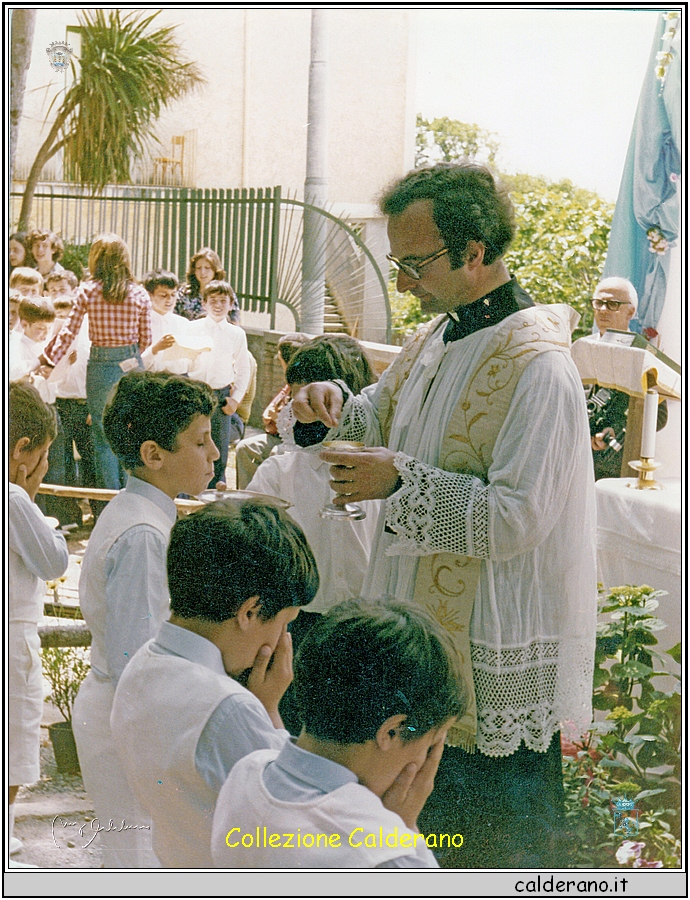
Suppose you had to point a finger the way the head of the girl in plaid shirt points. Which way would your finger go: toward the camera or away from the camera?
away from the camera

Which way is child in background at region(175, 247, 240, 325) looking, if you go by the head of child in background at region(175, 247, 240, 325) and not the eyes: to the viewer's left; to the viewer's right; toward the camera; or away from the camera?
toward the camera

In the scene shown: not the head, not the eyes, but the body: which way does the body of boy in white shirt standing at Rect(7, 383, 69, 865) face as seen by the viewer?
to the viewer's right

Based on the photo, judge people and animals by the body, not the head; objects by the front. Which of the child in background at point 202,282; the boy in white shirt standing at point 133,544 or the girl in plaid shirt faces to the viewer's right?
the boy in white shirt standing

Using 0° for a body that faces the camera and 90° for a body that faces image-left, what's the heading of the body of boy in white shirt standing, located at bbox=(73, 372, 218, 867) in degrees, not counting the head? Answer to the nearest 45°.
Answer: approximately 270°

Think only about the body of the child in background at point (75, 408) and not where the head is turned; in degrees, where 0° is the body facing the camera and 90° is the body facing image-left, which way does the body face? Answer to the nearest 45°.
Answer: approximately 0°

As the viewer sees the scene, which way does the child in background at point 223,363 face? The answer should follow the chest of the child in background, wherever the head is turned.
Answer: toward the camera

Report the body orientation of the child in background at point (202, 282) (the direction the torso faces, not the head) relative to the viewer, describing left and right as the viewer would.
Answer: facing the viewer

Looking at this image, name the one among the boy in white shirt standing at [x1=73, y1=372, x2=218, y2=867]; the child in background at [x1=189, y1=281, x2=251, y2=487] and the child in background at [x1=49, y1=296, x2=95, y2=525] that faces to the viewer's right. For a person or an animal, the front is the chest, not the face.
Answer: the boy in white shirt standing

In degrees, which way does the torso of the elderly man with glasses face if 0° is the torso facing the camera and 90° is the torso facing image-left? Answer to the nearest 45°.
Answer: approximately 45°

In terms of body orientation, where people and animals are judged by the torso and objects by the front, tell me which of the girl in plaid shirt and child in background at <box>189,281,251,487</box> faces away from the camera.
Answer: the girl in plaid shirt

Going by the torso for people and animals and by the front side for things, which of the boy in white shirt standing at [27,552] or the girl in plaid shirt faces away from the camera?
the girl in plaid shirt

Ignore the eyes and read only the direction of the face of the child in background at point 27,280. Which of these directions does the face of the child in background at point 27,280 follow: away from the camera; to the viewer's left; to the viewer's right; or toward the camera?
toward the camera

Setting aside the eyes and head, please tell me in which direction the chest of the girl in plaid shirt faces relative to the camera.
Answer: away from the camera

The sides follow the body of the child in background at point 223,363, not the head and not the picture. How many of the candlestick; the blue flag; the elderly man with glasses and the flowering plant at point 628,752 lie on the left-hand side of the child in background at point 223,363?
4

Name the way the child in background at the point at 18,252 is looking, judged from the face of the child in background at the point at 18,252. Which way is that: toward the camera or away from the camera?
toward the camera
